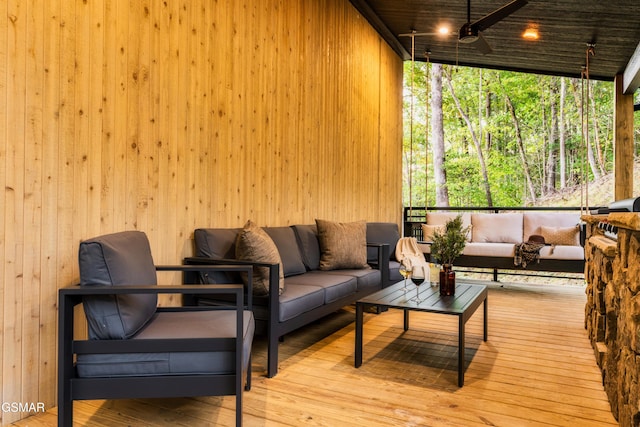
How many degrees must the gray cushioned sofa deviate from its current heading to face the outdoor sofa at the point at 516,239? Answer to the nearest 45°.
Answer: approximately 90° to its left

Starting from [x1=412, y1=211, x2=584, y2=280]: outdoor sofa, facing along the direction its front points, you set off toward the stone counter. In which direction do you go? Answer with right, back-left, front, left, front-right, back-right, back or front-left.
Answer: front

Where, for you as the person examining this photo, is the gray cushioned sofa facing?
facing the viewer and to the right of the viewer

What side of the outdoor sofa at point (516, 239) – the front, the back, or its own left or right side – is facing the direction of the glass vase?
front

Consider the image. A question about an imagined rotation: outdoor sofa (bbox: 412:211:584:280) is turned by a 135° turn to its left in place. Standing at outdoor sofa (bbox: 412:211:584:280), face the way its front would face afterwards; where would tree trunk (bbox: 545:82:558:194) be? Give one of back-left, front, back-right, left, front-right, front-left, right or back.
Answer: front-left

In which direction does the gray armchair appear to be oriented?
to the viewer's right

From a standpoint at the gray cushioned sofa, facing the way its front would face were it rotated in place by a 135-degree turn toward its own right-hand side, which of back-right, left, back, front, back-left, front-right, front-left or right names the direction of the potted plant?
back

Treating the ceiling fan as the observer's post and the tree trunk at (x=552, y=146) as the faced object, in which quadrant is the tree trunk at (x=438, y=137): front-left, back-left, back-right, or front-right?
front-left

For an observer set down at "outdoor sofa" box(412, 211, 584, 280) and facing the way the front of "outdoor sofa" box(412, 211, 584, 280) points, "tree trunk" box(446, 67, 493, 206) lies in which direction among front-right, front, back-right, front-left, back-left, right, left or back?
back

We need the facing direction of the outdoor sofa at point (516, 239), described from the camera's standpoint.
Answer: facing the viewer

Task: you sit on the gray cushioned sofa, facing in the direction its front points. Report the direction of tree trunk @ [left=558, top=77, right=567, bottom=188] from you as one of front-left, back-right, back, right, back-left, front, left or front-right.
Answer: left

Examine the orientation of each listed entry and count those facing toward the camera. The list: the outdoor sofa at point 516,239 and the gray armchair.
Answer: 1

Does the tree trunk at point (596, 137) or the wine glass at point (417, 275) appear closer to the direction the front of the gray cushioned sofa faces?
the wine glass

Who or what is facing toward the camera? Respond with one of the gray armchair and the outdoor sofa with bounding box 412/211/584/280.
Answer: the outdoor sofa
